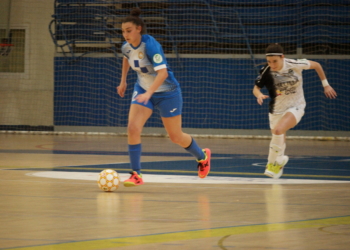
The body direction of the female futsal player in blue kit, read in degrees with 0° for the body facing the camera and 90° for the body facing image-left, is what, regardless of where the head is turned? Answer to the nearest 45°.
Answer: approximately 45°
